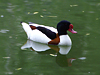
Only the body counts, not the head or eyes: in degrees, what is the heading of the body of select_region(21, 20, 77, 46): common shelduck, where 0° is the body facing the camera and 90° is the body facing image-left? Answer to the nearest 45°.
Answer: approximately 270°
